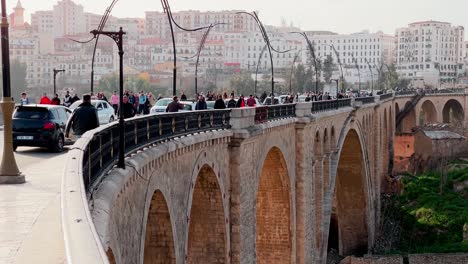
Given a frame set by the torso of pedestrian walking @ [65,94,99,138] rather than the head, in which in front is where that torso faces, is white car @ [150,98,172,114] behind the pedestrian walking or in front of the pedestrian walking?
in front

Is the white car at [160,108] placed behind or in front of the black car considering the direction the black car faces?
in front

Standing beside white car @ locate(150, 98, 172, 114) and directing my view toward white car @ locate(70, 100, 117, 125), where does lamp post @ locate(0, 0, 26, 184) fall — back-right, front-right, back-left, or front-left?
front-left

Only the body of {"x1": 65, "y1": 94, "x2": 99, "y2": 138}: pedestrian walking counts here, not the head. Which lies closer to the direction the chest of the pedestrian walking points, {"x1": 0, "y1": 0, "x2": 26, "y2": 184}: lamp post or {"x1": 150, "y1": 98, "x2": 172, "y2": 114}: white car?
the white car

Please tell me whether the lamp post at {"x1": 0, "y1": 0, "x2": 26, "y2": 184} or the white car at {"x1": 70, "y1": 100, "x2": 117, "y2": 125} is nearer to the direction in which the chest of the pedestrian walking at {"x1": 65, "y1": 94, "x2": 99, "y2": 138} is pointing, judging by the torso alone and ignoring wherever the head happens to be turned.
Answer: the white car

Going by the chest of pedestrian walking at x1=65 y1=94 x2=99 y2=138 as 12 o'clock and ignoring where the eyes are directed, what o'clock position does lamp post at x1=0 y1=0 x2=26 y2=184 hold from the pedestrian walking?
The lamp post is roughly at 7 o'clock from the pedestrian walking.

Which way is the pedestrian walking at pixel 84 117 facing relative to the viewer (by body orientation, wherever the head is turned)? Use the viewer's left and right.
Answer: facing away from the viewer

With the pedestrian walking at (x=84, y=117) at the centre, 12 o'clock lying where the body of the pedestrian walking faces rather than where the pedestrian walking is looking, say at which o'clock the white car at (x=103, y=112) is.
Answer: The white car is roughly at 12 o'clock from the pedestrian walking.

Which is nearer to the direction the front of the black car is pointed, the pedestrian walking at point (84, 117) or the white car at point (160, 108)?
the white car

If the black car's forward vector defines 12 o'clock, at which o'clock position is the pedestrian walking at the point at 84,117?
The pedestrian walking is roughly at 4 o'clock from the black car.

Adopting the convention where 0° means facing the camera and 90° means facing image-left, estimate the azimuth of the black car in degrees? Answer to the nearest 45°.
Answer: approximately 225°

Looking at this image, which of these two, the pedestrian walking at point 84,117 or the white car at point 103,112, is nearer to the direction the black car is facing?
the white car
